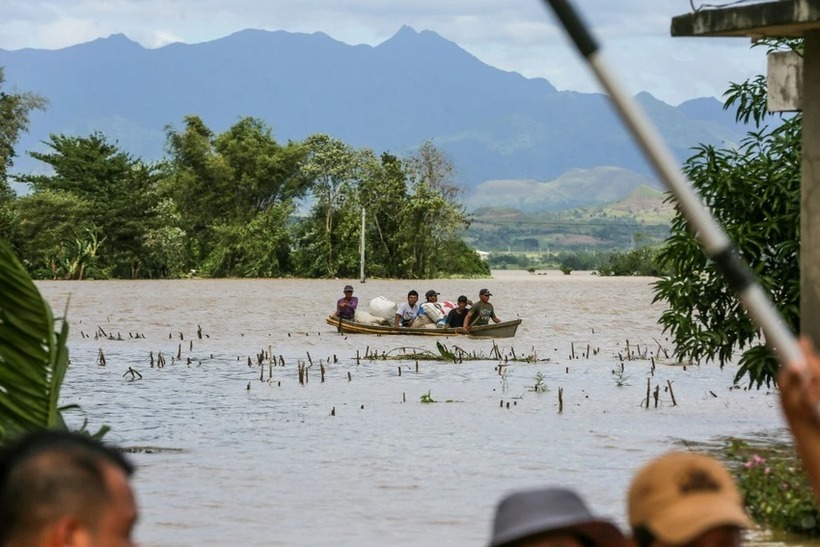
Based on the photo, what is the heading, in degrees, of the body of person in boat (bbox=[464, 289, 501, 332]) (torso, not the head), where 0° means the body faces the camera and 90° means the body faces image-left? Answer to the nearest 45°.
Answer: approximately 315°

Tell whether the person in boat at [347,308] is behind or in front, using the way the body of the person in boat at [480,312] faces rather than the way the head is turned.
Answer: behind

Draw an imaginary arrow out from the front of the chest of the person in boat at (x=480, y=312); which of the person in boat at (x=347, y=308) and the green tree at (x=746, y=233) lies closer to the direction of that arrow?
the green tree

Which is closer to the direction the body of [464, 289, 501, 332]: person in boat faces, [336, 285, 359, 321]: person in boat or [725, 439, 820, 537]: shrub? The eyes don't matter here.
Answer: the shrub
